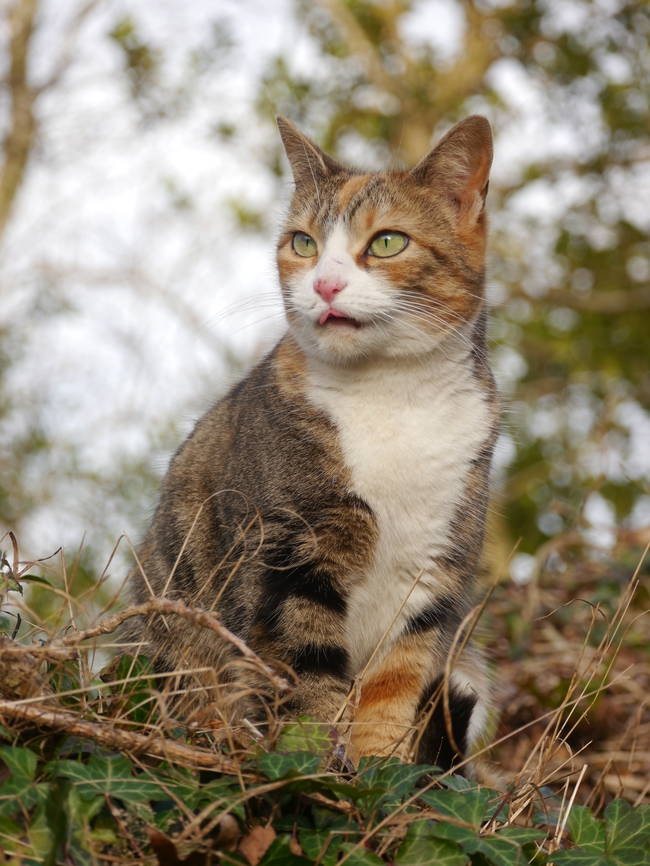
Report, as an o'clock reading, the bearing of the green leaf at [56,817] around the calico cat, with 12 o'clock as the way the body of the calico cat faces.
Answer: The green leaf is roughly at 2 o'clock from the calico cat.

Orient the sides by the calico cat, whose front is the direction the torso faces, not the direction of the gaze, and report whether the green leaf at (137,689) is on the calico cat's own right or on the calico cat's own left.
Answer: on the calico cat's own right

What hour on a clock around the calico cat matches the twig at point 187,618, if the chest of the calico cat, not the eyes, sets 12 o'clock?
The twig is roughly at 2 o'clock from the calico cat.

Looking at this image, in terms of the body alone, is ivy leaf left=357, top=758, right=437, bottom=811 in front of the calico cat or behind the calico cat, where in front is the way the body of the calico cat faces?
in front

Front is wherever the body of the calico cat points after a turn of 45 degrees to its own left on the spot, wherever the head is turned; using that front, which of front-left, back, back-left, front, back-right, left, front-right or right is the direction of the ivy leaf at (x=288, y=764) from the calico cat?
right

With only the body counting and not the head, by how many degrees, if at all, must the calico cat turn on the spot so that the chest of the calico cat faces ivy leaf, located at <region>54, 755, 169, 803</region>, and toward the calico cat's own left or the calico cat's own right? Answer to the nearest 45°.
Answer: approximately 45° to the calico cat's own right

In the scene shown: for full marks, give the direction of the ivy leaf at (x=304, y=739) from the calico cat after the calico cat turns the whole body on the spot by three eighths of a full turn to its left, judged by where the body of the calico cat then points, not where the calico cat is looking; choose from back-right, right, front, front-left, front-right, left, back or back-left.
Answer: back

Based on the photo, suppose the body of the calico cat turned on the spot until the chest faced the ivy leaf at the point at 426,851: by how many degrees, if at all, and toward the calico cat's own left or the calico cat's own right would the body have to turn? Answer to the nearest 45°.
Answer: approximately 45° to the calico cat's own right
